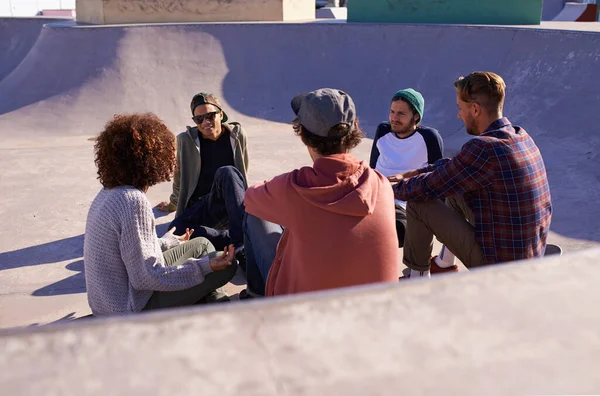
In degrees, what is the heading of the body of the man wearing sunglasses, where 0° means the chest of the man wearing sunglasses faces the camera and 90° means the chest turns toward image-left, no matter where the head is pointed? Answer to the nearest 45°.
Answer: approximately 0°

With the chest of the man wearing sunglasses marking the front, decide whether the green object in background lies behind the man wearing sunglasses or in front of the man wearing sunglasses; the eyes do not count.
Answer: behind

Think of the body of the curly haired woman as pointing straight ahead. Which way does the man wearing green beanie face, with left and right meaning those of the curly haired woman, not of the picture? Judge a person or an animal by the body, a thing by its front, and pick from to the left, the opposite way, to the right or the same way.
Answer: the opposite way

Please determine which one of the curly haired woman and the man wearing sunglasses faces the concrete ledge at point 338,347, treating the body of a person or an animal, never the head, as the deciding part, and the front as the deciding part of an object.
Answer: the man wearing sunglasses

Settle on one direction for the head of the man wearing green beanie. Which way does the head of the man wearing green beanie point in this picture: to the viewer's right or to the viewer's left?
to the viewer's left

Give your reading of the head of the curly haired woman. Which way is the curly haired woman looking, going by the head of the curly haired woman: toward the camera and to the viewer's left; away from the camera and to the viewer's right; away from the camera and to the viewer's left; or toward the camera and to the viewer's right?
away from the camera and to the viewer's right

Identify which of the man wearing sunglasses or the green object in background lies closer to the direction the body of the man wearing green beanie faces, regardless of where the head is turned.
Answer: the man wearing sunglasses

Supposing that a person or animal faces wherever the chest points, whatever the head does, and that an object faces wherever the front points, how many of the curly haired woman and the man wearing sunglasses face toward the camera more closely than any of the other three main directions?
1

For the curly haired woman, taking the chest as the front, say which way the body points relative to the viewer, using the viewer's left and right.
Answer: facing away from the viewer and to the right of the viewer

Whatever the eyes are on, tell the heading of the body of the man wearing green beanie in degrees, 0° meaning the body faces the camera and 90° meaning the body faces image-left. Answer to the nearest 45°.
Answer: approximately 45°

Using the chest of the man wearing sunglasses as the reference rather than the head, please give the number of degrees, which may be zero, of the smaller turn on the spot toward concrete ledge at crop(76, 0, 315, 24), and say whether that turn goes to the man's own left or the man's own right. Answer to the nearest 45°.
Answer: approximately 180°

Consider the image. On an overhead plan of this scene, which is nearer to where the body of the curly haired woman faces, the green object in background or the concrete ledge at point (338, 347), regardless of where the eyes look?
the green object in background
